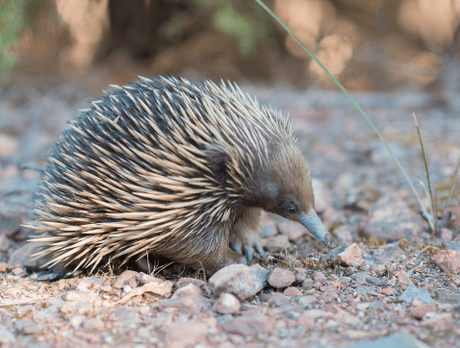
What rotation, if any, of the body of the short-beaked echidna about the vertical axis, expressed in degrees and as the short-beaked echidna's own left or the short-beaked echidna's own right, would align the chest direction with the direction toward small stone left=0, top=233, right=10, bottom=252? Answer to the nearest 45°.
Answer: approximately 135° to the short-beaked echidna's own left

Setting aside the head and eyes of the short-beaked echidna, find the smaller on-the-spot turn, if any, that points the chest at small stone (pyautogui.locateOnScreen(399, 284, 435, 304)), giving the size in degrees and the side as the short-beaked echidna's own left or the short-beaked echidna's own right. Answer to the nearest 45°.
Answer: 0° — it already faces it

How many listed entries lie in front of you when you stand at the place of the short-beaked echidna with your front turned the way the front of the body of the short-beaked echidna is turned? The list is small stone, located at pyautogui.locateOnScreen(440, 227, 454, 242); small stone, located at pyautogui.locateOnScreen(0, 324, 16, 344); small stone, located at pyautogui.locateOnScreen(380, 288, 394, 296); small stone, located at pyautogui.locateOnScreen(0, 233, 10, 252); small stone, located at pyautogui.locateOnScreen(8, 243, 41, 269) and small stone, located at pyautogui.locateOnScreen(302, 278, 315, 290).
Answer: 3

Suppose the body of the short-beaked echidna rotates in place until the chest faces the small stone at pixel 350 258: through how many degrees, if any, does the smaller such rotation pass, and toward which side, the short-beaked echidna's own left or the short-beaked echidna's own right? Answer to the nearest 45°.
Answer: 0° — it already faces it

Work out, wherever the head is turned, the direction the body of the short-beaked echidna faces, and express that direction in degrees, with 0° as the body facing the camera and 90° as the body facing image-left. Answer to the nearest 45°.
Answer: approximately 270°

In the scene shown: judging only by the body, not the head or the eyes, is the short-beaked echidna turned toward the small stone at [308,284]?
yes

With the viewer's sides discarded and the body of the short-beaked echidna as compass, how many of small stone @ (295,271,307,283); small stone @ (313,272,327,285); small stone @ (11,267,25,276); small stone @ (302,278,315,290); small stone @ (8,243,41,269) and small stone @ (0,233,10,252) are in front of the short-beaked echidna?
3

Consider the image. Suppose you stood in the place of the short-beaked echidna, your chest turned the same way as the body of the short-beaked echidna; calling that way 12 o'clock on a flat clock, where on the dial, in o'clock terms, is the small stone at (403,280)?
The small stone is roughly at 12 o'clock from the short-beaked echidna.

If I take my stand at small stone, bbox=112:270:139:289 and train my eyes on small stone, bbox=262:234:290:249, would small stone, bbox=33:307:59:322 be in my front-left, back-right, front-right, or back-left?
back-right
